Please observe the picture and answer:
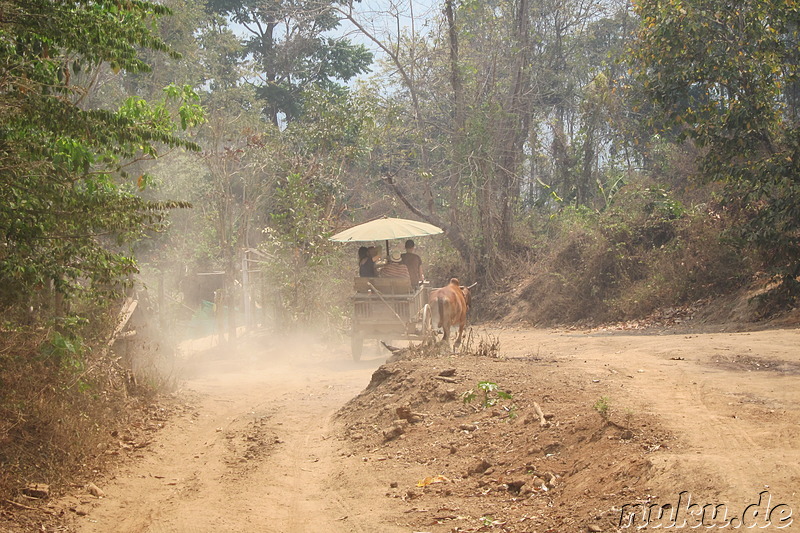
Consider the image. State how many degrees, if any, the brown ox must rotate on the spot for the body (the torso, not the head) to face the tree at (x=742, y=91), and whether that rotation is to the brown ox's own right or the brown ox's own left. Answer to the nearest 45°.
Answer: approximately 45° to the brown ox's own right

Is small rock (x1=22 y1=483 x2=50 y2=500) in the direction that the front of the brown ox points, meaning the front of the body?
no

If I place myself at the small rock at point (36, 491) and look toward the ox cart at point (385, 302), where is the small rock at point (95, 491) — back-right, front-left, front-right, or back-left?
front-right

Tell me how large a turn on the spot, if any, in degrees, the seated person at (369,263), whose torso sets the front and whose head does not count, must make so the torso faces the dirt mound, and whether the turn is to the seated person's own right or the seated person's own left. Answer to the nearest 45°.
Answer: approximately 135° to the seated person's own right

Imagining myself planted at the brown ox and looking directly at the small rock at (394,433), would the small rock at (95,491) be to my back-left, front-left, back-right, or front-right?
front-right

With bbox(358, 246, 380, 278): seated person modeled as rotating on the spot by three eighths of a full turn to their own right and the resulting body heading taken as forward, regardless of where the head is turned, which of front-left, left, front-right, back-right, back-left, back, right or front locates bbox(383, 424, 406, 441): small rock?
front

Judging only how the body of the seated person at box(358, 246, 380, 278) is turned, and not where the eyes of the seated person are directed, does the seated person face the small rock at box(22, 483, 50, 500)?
no

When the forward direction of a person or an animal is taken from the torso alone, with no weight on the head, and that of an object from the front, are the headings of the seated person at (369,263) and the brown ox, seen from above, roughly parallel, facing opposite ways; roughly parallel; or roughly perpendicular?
roughly parallel

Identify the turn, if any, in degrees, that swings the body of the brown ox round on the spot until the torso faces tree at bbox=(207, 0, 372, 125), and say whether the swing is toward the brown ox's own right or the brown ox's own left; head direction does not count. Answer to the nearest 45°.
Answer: approximately 45° to the brown ox's own left

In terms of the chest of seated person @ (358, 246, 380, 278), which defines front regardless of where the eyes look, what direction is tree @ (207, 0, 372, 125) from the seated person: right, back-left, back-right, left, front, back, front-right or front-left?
front-left
